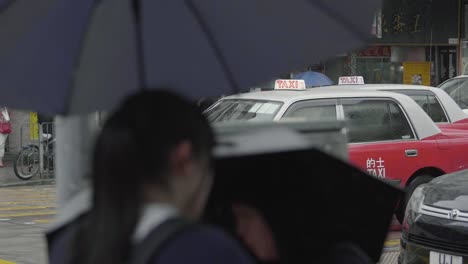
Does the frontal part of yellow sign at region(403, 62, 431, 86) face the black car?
yes

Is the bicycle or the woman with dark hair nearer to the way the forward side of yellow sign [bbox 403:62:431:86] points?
the woman with dark hair

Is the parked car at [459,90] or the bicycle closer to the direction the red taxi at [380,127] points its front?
the bicycle

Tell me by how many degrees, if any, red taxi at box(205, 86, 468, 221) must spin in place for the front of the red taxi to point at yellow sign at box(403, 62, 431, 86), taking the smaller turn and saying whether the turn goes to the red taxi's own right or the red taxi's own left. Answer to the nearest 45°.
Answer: approximately 135° to the red taxi's own right

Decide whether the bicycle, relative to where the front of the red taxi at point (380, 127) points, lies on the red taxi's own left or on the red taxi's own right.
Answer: on the red taxi's own right

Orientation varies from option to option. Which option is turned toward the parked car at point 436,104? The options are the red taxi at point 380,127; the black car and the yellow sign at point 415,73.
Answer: the yellow sign

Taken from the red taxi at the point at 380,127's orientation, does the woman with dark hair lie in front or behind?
in front

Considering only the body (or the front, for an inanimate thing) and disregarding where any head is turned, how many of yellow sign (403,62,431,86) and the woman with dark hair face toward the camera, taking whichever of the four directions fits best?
1

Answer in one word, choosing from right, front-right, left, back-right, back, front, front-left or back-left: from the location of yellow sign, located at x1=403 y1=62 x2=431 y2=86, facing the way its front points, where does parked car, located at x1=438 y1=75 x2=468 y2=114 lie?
front

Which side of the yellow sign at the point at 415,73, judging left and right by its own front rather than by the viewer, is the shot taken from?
front

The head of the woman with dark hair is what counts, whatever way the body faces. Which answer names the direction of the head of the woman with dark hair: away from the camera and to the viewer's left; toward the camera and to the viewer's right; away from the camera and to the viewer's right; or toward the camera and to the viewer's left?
away from the camera and to the viewer's right

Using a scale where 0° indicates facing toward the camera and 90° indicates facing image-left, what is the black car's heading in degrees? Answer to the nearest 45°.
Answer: approximately 45°

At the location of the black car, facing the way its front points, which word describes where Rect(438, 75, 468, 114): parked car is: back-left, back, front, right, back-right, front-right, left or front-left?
back-right

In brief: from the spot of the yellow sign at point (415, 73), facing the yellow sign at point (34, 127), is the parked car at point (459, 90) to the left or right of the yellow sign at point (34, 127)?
left

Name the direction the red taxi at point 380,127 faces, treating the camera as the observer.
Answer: facing the viewer and to the left of the viewer
